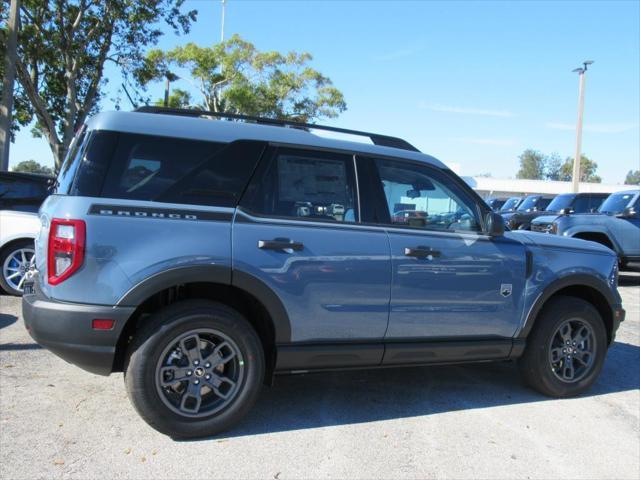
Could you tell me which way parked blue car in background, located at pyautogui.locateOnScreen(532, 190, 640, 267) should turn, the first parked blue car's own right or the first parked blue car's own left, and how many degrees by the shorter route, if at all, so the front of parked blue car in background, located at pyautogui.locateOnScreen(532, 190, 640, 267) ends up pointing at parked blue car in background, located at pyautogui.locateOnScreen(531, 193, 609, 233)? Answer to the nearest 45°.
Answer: approximately 135° to the first parked blue car's own right

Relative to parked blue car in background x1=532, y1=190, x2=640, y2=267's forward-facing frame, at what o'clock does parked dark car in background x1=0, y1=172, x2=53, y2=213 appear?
parked dark car in background x1=0, y1=172, x2=53, y2=213 is roughly at 12 o'clock from parked blue car in background x1=532, y1=190, x2=640, y2=267.

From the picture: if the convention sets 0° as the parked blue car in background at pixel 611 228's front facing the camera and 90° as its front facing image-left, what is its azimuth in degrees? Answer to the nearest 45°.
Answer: approximately 45°

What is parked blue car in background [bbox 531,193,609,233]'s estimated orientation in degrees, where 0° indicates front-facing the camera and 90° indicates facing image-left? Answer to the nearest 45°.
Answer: approximately 45°
